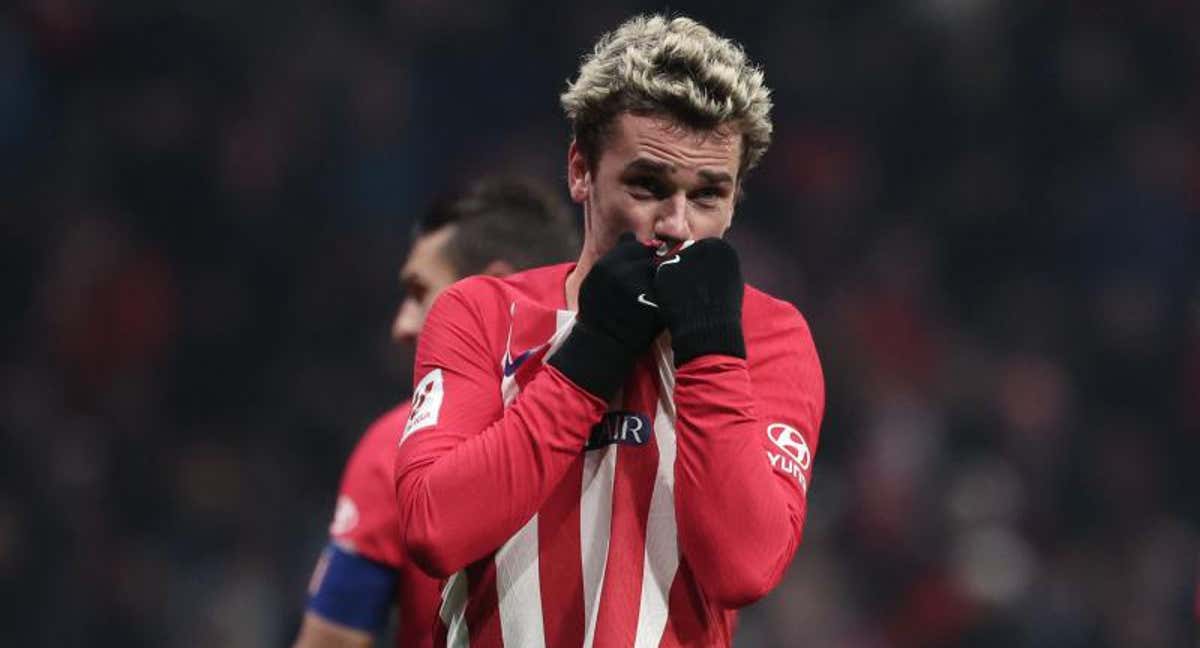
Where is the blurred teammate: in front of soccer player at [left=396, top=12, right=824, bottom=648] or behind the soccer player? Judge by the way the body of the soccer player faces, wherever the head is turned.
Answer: behind

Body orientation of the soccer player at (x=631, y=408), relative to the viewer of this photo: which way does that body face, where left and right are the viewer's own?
facing the viewer

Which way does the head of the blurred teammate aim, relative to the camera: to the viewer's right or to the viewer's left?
to the viewer's left
